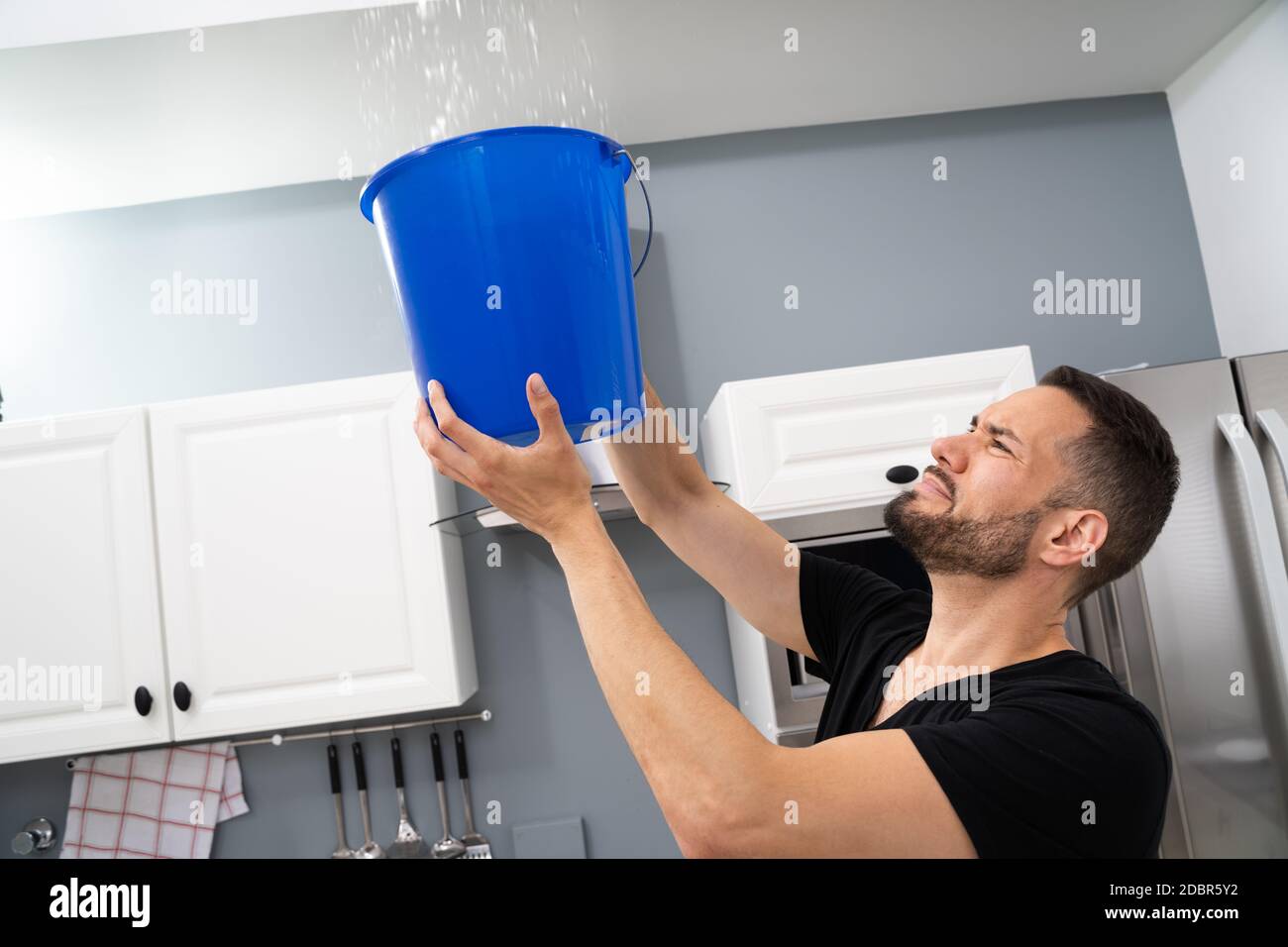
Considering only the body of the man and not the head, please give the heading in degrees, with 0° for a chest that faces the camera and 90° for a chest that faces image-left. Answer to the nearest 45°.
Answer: approximately 45°

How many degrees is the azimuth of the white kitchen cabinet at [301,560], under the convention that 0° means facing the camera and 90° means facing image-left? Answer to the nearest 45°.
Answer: approximately 0°

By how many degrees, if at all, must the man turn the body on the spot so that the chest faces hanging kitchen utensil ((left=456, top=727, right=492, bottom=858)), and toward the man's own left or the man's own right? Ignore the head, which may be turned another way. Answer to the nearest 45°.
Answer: approximately 90° to the man's own right

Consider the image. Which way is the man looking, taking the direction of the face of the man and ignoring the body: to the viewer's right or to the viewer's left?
to the viewer's left
